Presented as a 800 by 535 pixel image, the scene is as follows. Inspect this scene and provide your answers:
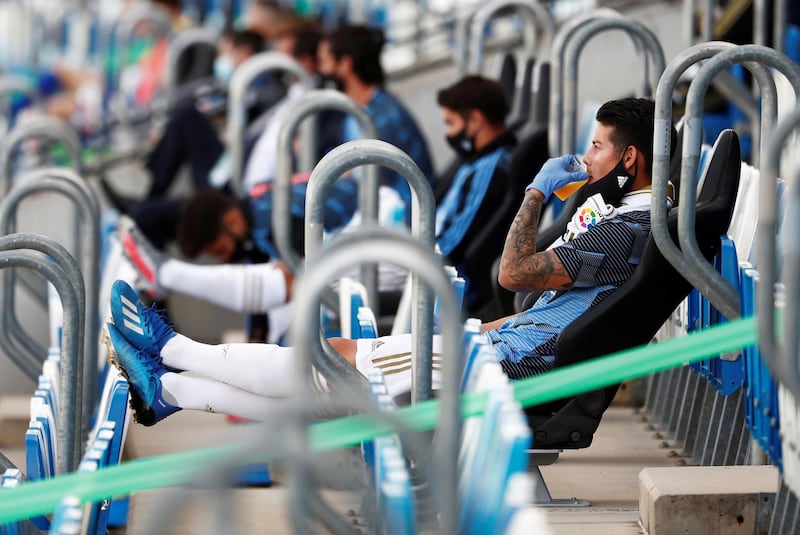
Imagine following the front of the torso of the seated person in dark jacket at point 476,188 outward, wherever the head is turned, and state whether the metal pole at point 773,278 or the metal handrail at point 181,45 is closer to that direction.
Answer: the metal handrail

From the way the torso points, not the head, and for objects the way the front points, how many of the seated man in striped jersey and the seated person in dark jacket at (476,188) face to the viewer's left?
2

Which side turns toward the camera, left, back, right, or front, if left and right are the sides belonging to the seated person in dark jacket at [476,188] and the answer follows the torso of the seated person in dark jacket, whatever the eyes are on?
left

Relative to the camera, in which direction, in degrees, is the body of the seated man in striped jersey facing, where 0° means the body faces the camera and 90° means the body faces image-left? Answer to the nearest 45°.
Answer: approximately 90°

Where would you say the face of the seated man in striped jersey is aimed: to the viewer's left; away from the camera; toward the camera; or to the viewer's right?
to the viewer's left

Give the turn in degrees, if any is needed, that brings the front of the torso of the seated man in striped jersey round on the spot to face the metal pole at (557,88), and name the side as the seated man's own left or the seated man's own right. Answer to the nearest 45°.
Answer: approximately 90° to the seated man's own right

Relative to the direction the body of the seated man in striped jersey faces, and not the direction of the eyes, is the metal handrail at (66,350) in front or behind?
in front

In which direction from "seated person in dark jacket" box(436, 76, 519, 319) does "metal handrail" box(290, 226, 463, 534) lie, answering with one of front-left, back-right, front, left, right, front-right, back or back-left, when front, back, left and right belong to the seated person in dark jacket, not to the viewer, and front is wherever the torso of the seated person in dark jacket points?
left

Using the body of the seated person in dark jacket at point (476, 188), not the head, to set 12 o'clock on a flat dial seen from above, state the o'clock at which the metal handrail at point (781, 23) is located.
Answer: The metal handrail is roughly at 5 o'clock from the seated person in dark jacket.

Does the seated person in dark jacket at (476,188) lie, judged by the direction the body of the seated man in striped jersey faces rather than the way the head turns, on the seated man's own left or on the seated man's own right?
on the seated man's own right

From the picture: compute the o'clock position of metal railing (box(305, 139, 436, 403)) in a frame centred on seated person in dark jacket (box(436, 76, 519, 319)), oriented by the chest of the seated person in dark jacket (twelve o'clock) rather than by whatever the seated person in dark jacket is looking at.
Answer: The metal railing is roughly at 9 o'clock from the seated person in dark jacket.
